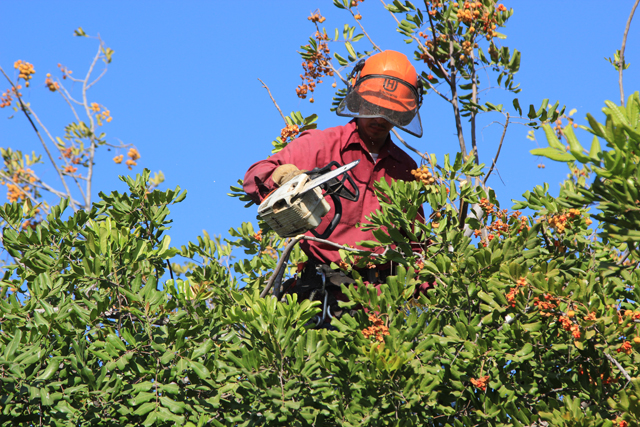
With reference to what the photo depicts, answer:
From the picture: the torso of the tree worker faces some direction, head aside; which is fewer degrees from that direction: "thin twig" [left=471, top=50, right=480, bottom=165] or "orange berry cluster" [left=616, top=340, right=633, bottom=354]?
the orange berry cluster

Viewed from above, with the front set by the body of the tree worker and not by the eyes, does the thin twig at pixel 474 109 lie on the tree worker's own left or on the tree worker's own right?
on the tree worker's own left

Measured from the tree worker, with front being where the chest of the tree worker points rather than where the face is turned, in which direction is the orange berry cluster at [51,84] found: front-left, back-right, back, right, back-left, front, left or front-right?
back-right

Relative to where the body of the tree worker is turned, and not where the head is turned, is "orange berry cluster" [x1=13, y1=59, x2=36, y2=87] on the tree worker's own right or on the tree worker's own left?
on the tree worker's own right

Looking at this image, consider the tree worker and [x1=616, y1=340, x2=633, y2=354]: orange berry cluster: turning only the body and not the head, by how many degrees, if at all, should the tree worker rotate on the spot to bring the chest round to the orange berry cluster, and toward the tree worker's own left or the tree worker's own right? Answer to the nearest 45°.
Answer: approximately 45° to the tree worker's own left

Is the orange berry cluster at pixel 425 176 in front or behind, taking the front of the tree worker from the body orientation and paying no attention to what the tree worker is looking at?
in front

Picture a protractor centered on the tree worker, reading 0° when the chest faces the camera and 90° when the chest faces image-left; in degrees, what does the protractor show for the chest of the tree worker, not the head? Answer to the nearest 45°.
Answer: approximately 0°

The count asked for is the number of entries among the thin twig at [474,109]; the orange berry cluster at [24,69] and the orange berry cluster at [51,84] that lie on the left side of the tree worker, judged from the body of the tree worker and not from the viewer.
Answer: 1
